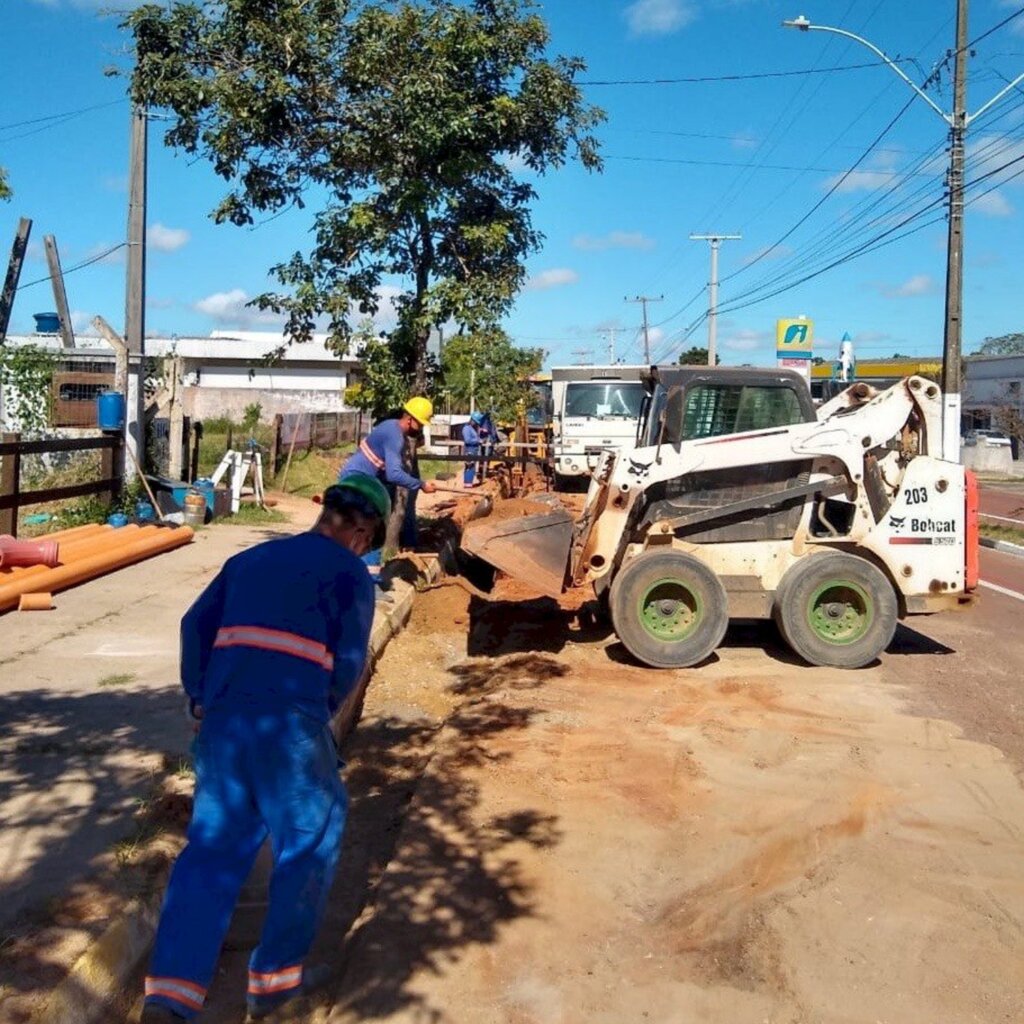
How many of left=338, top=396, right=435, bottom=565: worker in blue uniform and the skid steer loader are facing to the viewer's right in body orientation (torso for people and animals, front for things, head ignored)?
1

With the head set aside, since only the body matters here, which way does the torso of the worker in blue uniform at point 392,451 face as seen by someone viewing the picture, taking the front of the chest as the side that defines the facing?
to the viewer's right

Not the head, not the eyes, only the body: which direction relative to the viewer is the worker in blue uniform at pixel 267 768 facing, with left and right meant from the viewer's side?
facing away from the viewer and to the right of the viewer

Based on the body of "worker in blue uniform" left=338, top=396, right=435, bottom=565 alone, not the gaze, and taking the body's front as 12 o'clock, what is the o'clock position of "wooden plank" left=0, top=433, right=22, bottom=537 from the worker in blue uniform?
The wooden plank is roughly at 7 o'clock from the worker in blue uniform.

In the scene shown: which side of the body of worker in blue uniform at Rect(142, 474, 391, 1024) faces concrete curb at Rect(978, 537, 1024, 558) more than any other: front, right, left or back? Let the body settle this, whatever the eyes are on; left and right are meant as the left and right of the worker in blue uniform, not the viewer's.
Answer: front

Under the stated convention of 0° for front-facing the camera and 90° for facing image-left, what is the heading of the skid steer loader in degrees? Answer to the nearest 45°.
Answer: approximately 90°

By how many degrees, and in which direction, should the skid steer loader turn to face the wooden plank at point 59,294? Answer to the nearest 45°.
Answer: approximately 45° to its right

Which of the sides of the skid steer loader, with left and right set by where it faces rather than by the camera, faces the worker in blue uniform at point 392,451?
front

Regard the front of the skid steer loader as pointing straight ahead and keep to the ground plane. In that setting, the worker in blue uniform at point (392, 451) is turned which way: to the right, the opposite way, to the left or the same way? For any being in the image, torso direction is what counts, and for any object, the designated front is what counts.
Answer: the opposite way

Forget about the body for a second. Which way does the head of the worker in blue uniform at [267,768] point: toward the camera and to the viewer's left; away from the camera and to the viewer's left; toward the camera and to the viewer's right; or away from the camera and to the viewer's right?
away from the camera and to the viewer's right

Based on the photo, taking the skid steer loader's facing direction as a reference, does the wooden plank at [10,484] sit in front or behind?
in front
